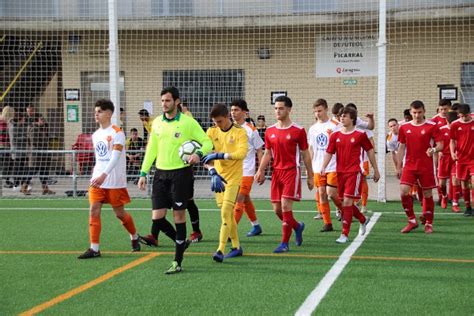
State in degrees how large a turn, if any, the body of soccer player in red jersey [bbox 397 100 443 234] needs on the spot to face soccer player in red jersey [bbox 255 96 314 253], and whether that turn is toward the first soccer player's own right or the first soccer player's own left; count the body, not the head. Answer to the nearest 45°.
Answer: approximately 45° to the first soccer player's own right

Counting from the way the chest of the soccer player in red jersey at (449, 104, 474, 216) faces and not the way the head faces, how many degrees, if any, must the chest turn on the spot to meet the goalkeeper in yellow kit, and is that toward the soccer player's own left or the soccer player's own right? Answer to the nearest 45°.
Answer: approximately 45° to the soccer player's own right

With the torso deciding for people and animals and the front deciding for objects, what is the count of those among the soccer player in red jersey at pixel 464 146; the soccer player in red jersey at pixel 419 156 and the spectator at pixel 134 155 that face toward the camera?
3

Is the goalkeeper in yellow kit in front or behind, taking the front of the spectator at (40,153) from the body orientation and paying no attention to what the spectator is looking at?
in front

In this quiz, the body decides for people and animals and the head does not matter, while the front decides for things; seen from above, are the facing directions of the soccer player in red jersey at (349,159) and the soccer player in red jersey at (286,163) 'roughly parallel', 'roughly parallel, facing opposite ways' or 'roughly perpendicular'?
roughly parallel

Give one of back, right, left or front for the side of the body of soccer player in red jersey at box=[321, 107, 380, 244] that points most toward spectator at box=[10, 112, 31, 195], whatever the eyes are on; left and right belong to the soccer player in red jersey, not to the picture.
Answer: right

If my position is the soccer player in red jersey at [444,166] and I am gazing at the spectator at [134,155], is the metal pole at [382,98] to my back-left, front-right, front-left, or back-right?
front-right

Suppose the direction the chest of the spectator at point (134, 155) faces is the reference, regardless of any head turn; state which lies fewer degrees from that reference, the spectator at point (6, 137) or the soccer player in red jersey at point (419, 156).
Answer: the soccer player in red jersey

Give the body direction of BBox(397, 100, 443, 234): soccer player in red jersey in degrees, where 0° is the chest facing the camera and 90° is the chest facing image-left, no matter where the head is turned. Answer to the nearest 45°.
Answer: approximately 0°

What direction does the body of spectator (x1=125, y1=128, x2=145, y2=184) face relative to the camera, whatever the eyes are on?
toward the camera

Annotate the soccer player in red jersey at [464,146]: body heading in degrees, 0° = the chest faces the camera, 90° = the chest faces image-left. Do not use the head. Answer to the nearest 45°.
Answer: approximately 0°
